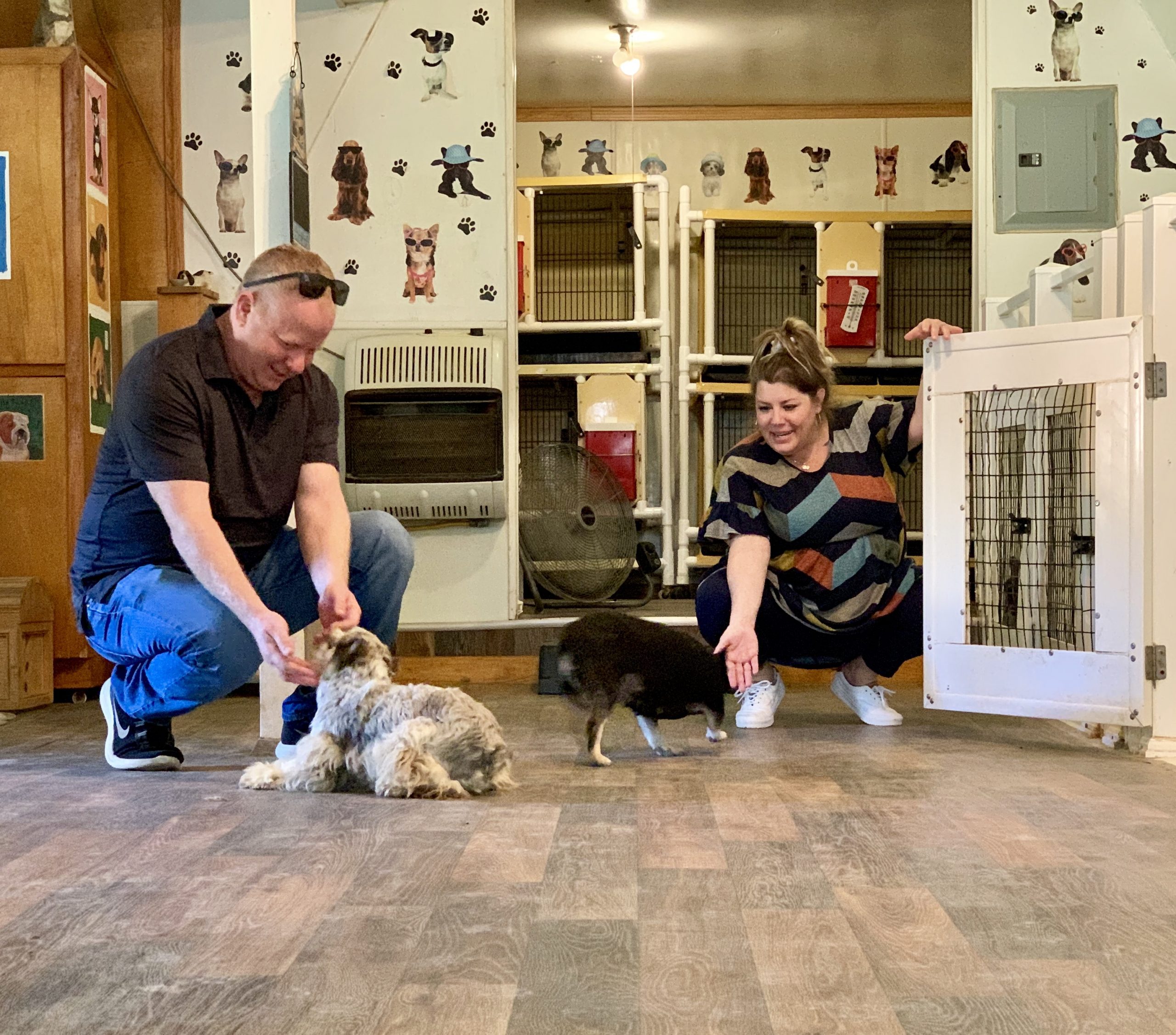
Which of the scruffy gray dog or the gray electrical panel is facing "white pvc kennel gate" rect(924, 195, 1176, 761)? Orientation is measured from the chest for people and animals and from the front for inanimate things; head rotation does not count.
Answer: the gray electrical panel

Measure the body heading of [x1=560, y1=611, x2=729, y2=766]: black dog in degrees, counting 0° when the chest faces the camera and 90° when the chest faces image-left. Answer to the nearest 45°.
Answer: approximately 225°

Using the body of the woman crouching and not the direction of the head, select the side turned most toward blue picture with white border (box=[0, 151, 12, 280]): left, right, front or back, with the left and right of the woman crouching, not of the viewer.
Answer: right

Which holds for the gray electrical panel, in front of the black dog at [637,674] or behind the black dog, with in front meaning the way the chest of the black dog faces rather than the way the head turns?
in front

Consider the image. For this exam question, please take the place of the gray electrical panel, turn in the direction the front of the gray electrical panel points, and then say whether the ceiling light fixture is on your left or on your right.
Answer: on your right

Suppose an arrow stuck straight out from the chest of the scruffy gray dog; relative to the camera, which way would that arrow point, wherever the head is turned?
to the viewer's left

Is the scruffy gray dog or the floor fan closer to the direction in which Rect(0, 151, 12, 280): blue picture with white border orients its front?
the scruffy gray dog

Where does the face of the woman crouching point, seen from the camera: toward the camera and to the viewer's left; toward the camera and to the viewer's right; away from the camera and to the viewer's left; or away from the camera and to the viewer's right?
toward the camera and to the viewer's left

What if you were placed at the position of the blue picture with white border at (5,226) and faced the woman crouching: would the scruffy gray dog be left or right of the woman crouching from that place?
right

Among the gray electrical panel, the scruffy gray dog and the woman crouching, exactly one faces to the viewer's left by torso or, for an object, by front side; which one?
the scruffy gray dog

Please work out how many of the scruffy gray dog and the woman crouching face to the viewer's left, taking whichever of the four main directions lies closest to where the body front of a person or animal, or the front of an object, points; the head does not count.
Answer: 1
